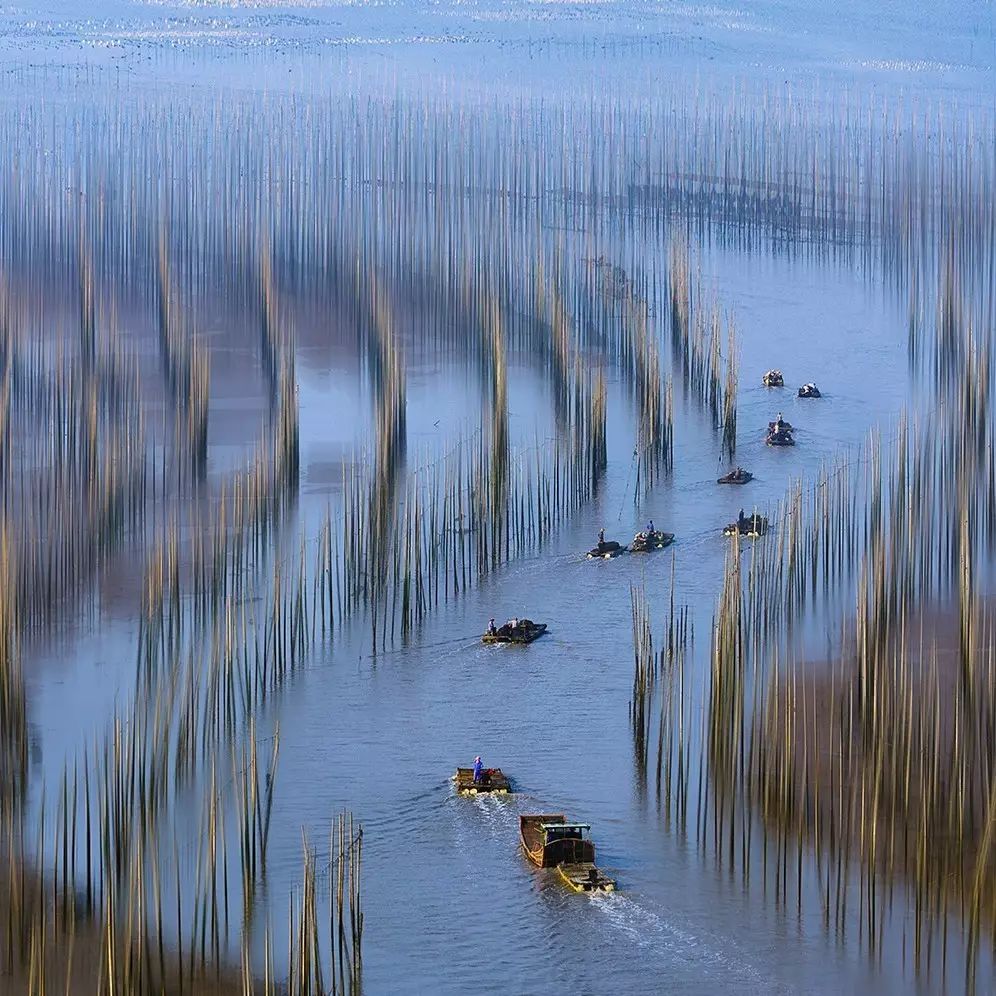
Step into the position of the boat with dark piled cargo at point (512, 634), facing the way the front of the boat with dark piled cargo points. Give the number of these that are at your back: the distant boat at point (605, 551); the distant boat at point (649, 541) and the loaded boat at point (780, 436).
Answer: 0

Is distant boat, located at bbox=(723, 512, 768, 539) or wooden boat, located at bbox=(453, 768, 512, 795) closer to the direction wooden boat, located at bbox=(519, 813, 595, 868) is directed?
the wooden boat

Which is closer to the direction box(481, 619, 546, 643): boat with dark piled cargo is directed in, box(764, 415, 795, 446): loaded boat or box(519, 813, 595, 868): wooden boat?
the loaded boat

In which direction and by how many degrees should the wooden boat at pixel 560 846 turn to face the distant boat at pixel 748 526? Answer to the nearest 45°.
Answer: approximately 45° to its right

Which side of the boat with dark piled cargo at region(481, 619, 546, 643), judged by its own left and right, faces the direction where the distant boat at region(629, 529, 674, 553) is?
front

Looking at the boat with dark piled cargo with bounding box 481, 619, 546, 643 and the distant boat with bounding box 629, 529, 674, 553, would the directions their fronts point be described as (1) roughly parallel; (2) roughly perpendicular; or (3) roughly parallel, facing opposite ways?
roughly parallel

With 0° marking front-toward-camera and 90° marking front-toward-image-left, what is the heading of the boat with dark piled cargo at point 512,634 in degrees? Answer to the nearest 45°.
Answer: approximately 225°

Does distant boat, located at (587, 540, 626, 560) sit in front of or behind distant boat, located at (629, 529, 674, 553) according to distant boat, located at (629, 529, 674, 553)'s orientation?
behind

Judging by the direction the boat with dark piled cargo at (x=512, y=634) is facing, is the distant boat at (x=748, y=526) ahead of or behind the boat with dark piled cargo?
ahead

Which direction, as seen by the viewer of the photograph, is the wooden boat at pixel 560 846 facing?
facing away from the viewer and to the left of the viewer

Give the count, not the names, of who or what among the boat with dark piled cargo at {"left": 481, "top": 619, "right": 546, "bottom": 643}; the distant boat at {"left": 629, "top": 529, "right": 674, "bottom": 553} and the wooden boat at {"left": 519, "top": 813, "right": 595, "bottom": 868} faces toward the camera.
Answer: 0

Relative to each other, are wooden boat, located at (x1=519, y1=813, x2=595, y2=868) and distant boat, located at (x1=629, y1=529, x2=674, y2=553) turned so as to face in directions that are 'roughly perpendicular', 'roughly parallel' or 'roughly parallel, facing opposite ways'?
roughly perpendicular

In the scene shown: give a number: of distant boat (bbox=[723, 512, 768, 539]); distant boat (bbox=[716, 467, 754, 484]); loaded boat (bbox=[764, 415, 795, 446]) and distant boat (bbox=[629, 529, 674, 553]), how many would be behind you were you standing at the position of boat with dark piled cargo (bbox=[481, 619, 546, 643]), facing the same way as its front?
0

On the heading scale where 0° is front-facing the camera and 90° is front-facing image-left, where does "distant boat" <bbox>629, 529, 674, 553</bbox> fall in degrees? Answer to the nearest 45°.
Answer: approximately 225°

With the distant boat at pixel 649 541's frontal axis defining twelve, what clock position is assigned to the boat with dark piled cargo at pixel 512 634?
The boat with dark piled cargo is roughly at 5 o'clock from the distant boat.

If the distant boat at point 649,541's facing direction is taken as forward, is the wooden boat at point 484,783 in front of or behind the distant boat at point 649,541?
behind

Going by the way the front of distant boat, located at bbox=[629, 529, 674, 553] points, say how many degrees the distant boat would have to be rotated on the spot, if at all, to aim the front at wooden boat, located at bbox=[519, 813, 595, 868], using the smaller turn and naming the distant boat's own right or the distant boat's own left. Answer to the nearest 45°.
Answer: approximately 135° to the distant boat's own right

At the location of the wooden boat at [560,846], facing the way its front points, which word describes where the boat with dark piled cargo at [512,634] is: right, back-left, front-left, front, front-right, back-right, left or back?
front-right

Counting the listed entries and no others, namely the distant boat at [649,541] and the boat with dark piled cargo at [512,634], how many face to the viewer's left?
0
